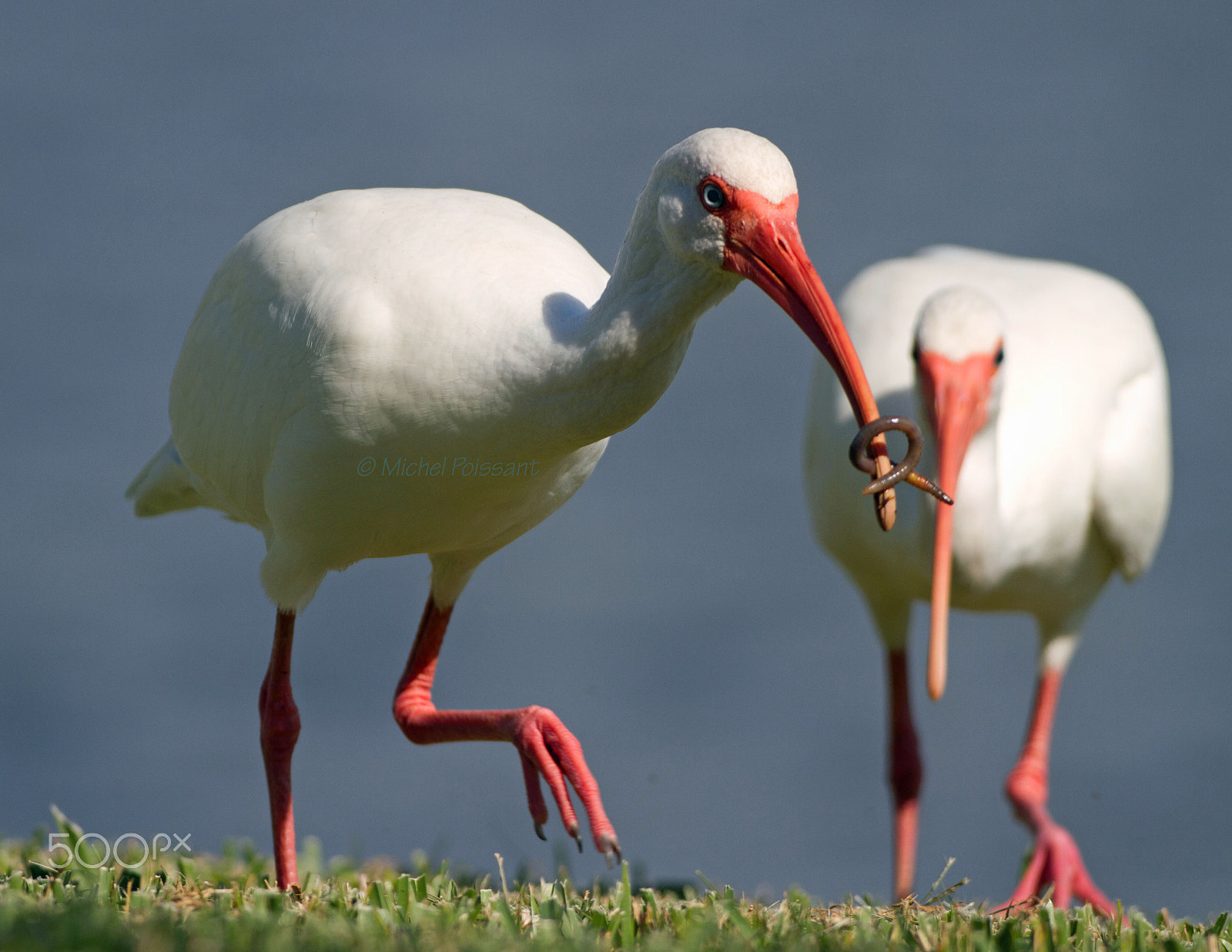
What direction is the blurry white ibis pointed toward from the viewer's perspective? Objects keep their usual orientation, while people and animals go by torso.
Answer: toward the camera

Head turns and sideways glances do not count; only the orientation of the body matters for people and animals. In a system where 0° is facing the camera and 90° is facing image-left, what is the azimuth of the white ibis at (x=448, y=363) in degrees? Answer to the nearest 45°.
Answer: approximately 315°

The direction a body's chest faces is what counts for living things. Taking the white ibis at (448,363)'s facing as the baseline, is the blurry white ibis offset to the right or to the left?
on its left

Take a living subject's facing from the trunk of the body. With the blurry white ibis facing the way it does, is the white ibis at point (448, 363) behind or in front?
in front

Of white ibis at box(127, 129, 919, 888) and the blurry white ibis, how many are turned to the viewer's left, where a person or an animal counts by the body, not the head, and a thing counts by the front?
0
